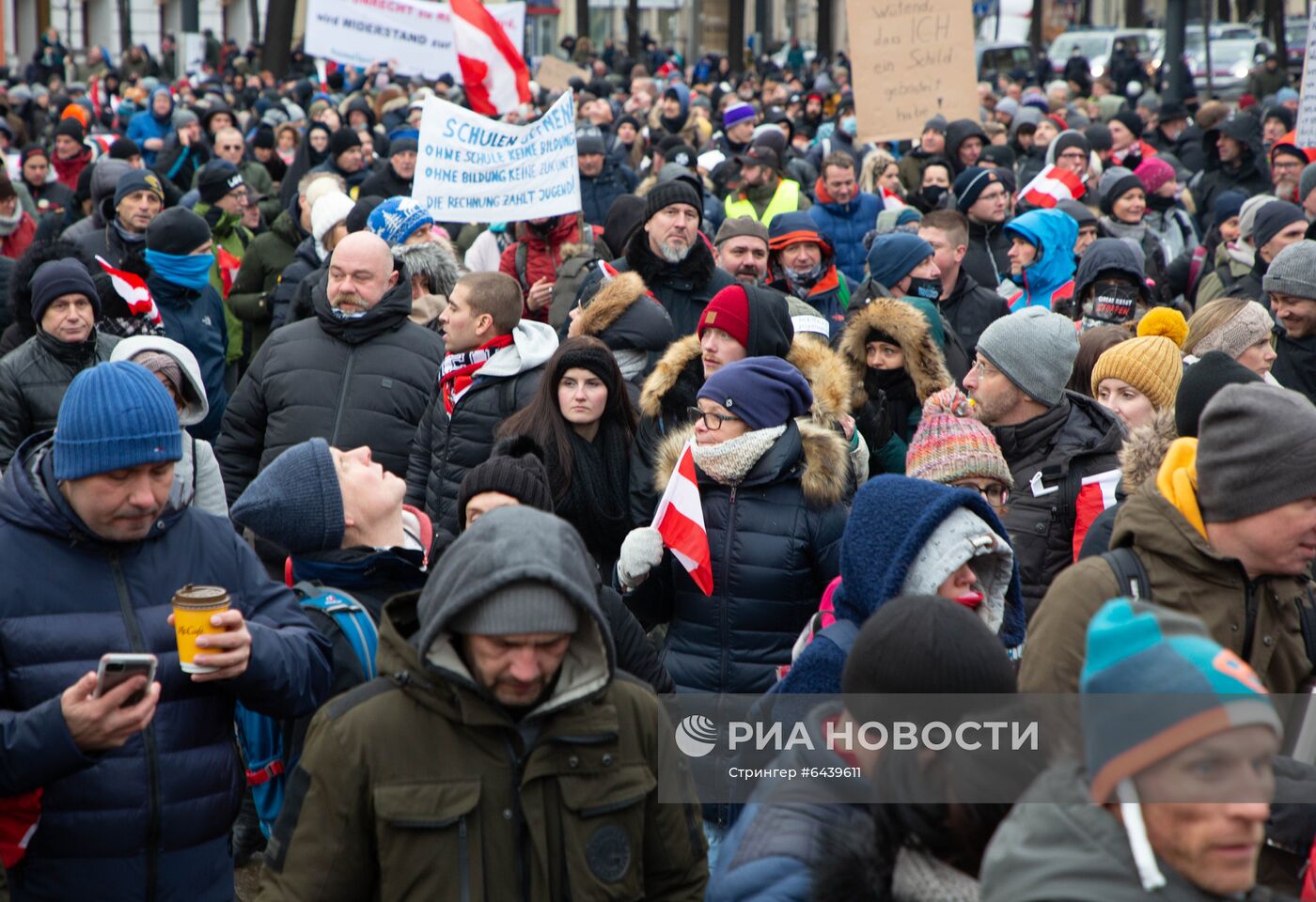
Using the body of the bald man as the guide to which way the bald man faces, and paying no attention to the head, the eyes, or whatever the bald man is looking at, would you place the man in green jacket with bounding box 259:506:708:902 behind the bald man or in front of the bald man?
in front

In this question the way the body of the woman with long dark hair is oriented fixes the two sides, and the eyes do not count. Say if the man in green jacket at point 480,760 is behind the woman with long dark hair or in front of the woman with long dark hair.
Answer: in front

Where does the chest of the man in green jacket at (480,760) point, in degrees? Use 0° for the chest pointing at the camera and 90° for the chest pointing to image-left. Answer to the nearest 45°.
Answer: approximately 0°

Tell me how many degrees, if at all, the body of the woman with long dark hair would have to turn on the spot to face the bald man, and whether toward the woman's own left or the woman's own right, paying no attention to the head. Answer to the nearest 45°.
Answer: approximately 135° to the woman's own right

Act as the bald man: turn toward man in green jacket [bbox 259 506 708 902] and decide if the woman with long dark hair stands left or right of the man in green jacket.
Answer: left

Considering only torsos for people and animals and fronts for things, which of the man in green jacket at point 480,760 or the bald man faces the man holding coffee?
the bald man

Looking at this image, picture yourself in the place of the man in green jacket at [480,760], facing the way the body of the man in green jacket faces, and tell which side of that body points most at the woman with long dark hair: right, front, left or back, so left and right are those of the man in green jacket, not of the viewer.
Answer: back

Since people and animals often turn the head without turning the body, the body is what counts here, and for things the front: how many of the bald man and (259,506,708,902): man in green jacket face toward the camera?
2
